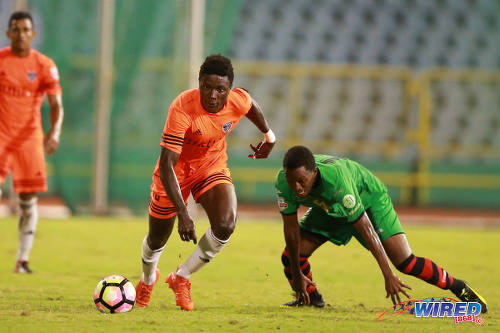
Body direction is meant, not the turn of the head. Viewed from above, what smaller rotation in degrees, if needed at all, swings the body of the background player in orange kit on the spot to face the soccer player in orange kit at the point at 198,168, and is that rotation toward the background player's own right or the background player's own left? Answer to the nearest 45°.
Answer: approximately 45° to the background player's own left

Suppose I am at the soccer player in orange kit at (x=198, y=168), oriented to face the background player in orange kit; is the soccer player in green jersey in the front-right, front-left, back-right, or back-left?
back-right

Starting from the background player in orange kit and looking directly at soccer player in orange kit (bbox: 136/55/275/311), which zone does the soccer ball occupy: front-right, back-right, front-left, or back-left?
front-right

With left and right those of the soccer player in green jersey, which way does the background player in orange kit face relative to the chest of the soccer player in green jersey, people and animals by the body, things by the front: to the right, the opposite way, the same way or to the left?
to the left

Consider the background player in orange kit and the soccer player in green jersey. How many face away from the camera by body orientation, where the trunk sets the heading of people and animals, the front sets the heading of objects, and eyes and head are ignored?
0

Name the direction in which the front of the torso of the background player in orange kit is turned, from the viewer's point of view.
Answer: toward the camera

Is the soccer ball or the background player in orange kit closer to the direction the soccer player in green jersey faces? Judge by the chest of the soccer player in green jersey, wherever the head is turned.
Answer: the soccer ball

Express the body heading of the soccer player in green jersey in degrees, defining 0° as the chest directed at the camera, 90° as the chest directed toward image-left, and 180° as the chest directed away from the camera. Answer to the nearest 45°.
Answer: approximately 45°

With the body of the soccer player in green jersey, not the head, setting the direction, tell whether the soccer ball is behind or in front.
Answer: in front
